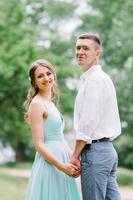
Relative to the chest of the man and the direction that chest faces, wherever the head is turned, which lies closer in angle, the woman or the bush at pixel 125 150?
the woman
